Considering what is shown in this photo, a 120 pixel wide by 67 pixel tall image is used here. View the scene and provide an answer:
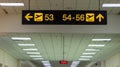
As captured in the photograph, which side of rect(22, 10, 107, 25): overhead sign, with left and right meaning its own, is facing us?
front
